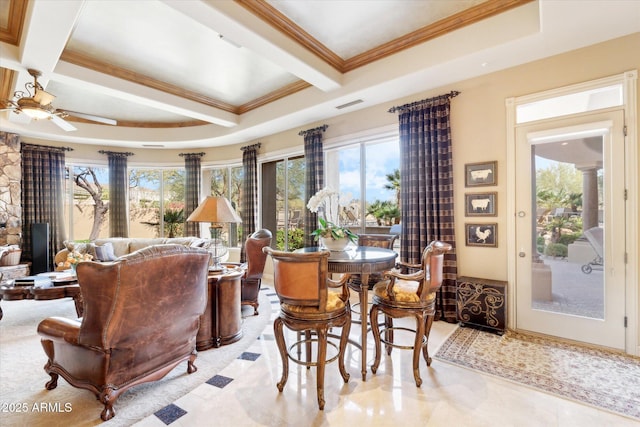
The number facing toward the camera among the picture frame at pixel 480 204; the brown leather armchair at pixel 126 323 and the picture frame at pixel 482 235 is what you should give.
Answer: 2

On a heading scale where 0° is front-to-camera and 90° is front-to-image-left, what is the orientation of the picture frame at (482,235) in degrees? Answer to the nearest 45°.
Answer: approximately 0°

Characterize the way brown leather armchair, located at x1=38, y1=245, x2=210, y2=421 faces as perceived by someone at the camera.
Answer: facing away from the viewer and to the left of the viewer

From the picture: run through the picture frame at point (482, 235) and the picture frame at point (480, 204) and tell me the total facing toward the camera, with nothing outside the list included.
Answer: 2

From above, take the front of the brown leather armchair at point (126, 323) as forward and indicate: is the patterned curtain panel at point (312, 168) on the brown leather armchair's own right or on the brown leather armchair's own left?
on the brown leather armchair's own right

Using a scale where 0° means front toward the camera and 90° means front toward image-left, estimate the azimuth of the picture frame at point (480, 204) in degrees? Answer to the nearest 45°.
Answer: approximately 0°

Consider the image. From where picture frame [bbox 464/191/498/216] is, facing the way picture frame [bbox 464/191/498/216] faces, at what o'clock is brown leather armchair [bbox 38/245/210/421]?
The brown leather armchair is roughly at 1 o'clock from the picture frame.

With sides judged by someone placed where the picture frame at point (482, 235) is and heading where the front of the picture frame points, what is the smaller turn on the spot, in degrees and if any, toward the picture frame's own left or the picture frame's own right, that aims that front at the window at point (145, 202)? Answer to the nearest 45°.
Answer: approximately 90° to the picture frame's own right
